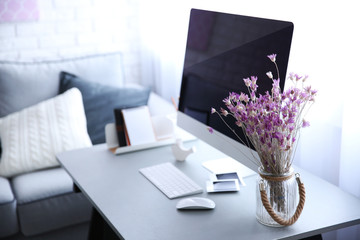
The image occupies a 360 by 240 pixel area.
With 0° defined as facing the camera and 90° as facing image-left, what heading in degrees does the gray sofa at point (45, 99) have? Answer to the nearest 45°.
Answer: approximately 0°

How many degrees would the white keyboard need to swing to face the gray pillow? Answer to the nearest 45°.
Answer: approximately 135° to its right

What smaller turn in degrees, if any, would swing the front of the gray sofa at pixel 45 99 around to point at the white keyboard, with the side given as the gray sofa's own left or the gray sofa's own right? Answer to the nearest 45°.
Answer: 0° — it already faces it

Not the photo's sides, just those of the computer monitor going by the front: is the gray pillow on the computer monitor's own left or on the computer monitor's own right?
on the computer monitor's own right

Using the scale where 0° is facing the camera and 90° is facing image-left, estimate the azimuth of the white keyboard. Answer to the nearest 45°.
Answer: approximately 45°

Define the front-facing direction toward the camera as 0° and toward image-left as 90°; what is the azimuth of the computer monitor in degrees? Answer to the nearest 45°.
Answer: approximately 45°
